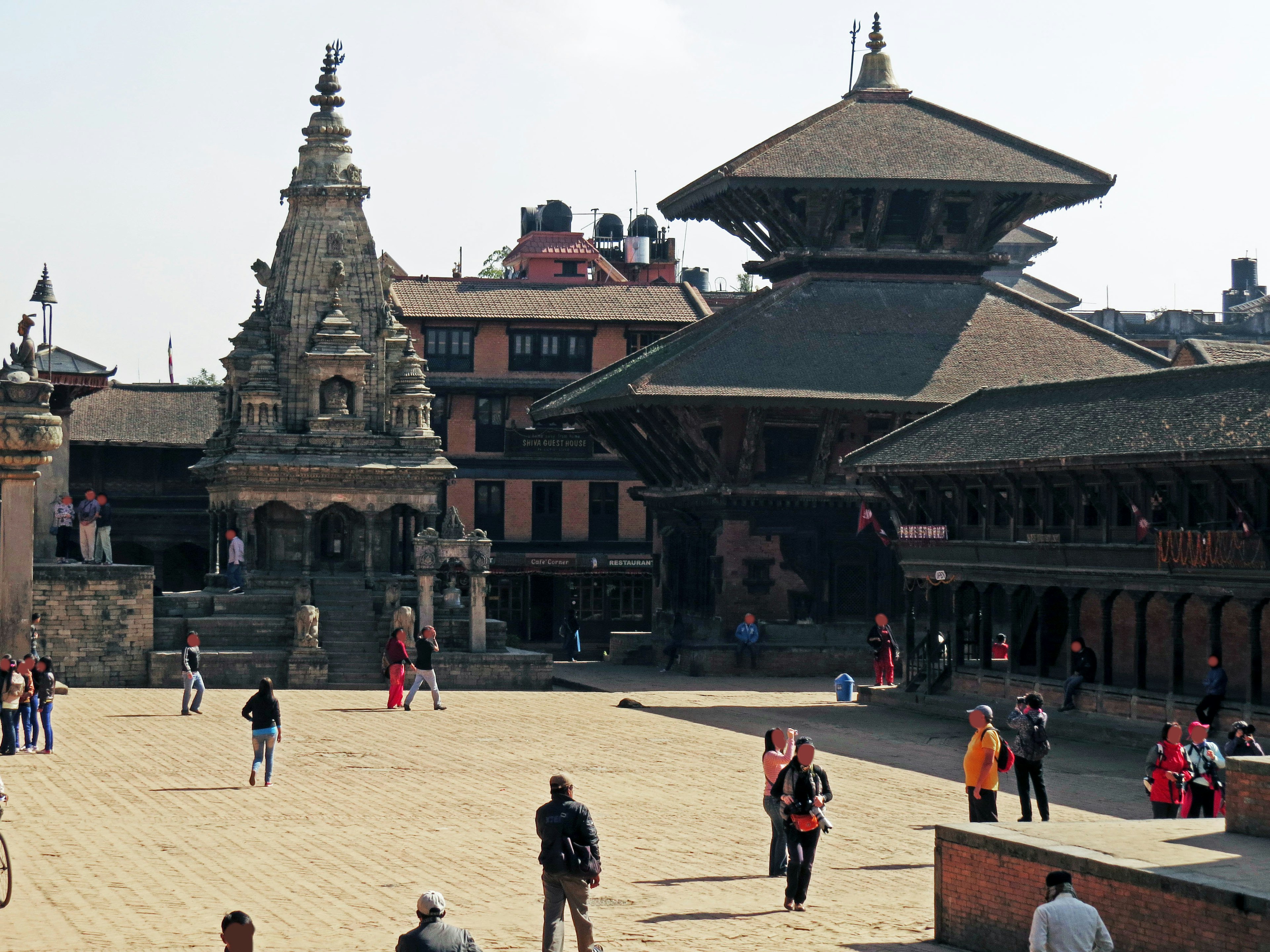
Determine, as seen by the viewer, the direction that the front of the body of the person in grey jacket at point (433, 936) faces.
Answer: away from the camera

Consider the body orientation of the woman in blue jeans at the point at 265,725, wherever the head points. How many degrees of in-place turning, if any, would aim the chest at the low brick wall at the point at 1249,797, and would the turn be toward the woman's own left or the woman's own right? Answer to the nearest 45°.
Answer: approximately 135° to the woman's own right

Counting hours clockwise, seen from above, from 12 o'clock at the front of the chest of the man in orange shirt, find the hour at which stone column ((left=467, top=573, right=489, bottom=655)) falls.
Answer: The stone column is roughly at 2 o'clock from the man in orange shirt.

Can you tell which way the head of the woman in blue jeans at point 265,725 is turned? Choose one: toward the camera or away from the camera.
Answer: away from the camera

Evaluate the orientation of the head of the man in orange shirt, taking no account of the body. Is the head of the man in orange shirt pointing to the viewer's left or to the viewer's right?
to the viewer's left

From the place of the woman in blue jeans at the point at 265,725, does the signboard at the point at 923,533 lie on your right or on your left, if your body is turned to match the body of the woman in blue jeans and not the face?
on your right

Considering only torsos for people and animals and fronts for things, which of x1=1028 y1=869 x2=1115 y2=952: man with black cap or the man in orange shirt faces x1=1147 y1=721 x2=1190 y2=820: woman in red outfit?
the man with black cap

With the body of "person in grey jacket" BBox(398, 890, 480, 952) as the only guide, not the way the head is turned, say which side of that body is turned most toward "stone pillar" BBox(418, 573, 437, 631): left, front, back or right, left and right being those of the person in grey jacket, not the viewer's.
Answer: front

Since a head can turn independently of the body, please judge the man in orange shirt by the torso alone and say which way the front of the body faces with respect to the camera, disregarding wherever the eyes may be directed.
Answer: to the viewer's left

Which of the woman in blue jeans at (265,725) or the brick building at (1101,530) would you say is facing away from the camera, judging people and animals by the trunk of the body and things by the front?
the woman in blue jeans

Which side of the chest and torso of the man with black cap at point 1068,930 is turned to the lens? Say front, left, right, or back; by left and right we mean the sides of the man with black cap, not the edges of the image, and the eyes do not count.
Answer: back

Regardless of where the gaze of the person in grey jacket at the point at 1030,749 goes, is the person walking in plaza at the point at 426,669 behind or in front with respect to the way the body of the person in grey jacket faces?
in front

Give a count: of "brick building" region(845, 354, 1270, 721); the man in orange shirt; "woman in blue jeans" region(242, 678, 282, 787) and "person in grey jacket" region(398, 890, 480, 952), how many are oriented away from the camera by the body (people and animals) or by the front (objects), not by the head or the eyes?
2

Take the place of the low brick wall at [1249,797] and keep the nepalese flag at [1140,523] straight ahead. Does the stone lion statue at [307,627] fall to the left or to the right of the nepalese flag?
left

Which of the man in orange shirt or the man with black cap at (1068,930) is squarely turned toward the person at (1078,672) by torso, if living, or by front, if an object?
the man with black cap

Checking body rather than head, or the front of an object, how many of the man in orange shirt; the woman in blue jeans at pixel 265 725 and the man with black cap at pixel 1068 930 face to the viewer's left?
1

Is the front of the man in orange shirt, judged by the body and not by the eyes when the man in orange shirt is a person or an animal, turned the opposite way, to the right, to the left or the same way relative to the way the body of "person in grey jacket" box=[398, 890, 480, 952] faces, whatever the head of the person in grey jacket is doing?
to the left

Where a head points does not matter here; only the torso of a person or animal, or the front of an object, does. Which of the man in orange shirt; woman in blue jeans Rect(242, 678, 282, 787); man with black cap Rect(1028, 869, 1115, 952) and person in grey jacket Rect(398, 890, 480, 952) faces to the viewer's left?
the man in orange shirt

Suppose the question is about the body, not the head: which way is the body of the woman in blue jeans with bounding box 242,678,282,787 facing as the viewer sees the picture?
away from the camera

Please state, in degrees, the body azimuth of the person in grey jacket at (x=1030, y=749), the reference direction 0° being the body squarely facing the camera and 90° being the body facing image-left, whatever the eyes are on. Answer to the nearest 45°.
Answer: approximately 135°
